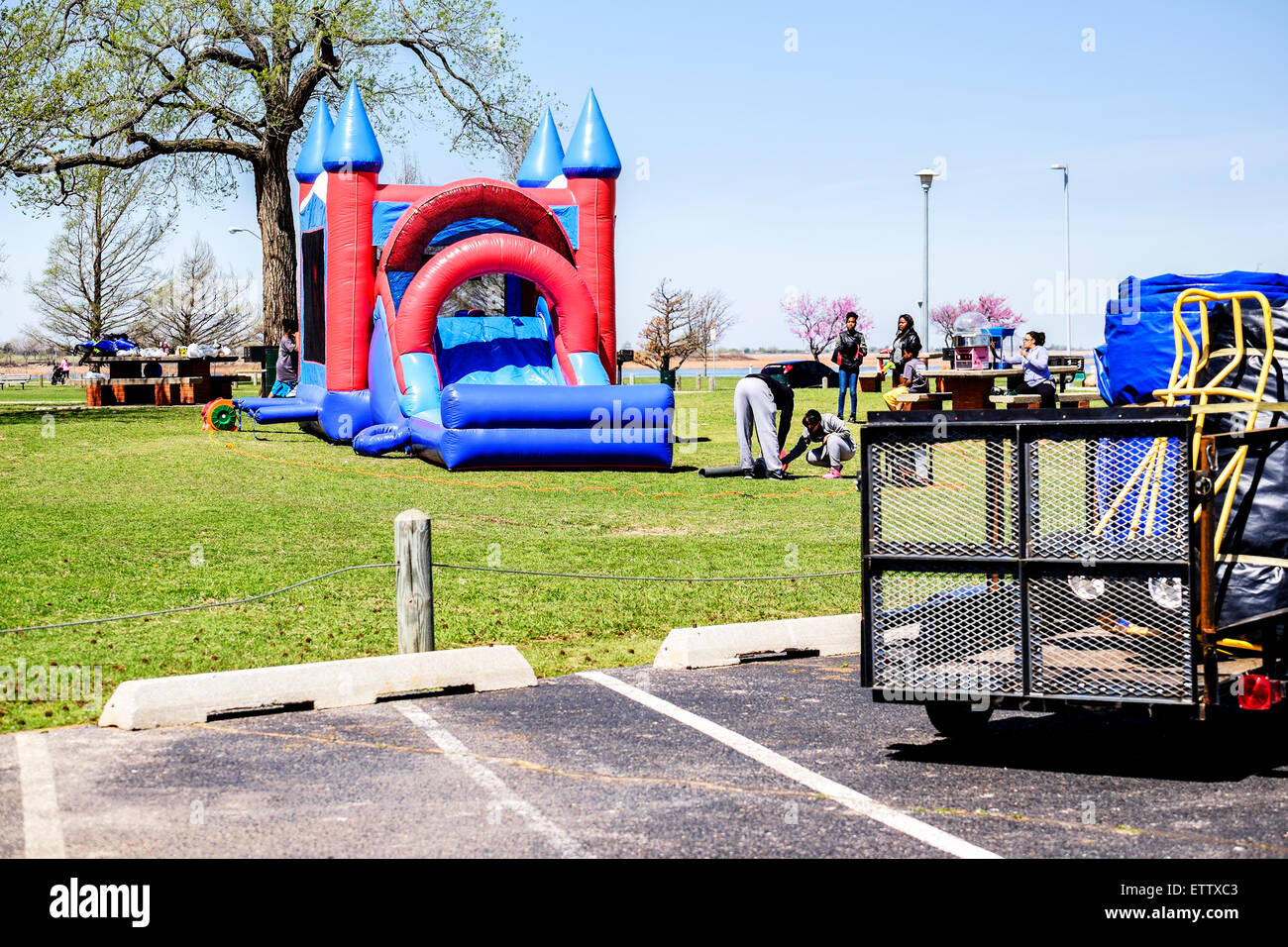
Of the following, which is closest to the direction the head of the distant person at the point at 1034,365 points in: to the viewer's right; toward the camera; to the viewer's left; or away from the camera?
to the viewer's left

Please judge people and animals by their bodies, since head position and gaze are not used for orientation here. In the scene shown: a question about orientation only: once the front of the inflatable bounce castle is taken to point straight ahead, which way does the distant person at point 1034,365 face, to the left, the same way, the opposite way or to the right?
to the right

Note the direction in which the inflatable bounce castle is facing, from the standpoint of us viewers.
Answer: facing the viewer

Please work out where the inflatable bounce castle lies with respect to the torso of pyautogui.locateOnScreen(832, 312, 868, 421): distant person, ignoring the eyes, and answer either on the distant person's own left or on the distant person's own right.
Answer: on the distant person's own right

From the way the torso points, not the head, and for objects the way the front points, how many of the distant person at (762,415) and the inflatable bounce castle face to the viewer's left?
0

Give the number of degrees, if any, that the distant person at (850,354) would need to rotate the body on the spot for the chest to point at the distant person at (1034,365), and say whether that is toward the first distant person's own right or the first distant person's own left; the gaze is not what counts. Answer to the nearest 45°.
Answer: approximately 45° to the first distant person's own left

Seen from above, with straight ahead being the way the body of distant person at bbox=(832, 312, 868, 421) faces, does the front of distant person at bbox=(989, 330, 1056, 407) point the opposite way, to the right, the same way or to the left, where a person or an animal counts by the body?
to the right

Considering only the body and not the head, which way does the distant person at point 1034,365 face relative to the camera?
to the viewer's left

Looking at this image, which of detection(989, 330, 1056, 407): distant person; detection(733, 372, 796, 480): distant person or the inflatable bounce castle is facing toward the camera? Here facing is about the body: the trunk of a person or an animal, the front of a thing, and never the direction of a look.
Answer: the inflatable bounce castle

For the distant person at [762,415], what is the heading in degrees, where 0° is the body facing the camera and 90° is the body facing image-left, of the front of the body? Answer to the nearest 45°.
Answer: approximately 225°

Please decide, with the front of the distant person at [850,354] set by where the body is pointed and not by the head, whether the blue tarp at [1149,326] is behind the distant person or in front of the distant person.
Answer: in front

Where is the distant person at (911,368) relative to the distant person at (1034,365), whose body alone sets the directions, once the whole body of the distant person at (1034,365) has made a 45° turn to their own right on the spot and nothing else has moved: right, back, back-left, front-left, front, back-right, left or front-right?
front

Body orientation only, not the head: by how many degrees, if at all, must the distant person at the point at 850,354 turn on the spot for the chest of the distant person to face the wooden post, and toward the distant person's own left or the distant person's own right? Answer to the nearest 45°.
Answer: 0° — they already face it

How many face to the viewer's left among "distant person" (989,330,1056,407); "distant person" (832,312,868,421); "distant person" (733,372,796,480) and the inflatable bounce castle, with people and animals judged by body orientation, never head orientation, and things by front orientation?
1
